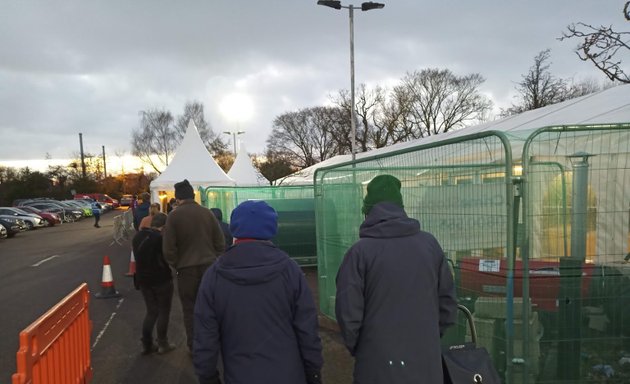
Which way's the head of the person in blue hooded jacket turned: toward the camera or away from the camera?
away from the camera

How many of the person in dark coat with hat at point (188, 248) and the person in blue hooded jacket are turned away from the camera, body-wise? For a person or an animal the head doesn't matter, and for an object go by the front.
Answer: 2

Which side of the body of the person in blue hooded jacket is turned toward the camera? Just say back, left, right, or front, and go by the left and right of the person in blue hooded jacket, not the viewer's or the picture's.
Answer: back

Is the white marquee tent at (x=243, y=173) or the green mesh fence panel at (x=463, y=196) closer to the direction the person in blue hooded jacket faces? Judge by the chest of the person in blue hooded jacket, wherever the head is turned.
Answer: the white marquee tent

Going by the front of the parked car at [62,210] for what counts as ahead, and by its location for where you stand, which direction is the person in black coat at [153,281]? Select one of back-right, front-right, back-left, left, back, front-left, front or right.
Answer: front-right

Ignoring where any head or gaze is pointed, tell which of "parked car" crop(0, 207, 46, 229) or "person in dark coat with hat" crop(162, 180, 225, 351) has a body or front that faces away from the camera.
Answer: the person in dark coat with hat

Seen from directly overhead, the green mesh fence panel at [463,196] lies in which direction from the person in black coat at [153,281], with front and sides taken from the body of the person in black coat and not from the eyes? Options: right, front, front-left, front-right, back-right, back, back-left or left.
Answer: right

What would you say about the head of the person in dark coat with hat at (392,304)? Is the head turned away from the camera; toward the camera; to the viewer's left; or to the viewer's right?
away from the camera

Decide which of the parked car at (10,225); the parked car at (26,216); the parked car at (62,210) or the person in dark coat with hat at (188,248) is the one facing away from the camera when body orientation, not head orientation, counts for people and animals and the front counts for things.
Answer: the person in dark coat with hat

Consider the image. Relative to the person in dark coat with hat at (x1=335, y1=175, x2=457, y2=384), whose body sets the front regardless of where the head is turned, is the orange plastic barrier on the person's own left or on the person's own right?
on the person's own left

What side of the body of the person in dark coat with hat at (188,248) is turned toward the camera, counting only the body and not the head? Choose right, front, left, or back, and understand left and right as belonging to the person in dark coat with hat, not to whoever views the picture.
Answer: back

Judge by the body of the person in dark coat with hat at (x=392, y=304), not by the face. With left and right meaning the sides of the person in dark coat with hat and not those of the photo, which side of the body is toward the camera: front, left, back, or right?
back
